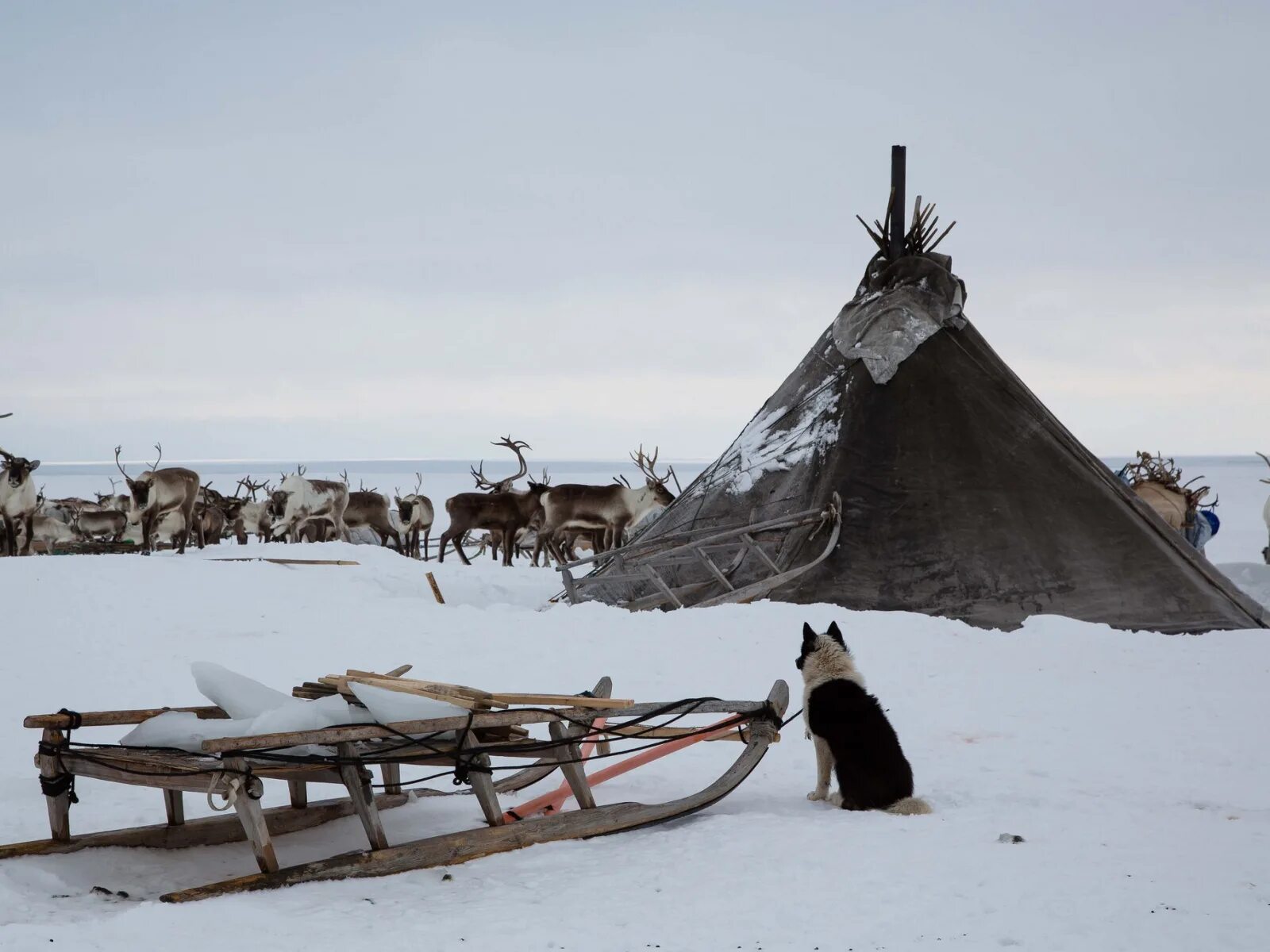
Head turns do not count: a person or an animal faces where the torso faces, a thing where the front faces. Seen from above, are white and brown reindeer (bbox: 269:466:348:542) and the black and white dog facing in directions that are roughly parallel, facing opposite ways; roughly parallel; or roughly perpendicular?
roughly perpendicular

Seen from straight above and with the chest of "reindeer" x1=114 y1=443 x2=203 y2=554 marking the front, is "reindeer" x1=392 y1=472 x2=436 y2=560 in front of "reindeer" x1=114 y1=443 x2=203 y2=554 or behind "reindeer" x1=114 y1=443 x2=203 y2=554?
behind

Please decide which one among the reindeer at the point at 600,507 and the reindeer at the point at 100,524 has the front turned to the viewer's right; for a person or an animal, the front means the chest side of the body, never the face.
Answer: the reindeer at the point at 600,507

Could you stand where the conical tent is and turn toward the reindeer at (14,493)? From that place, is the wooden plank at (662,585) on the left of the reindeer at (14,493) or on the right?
left

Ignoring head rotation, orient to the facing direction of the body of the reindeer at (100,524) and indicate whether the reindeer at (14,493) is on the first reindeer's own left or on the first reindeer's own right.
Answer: on the first reindeer's own left

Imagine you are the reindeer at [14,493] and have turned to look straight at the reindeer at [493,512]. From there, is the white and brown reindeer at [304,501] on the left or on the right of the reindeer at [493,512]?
left

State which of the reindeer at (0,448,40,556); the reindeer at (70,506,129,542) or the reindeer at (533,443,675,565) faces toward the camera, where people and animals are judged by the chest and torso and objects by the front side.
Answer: the reindeer at (0,448,40,556)

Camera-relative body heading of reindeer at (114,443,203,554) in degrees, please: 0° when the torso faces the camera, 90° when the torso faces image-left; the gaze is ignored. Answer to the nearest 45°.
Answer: approximately 45°

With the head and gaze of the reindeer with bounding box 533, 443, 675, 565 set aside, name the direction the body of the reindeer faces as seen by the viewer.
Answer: to the viewer's right

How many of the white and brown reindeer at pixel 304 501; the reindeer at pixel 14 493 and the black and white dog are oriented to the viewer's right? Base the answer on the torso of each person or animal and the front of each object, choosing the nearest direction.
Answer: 0

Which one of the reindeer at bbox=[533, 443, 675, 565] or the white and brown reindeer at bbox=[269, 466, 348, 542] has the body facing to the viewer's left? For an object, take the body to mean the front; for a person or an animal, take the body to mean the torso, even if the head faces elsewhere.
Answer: the white and brown reindeer

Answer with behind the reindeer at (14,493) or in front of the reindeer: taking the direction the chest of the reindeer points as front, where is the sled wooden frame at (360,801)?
in front

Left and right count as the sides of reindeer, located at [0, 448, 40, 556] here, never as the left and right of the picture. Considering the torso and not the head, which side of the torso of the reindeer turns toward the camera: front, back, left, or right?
front

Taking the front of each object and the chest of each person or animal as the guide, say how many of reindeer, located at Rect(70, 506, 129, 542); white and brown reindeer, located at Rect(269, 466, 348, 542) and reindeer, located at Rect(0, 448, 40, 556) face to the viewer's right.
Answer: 0
